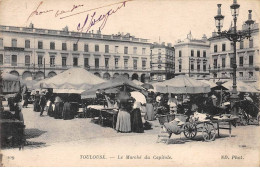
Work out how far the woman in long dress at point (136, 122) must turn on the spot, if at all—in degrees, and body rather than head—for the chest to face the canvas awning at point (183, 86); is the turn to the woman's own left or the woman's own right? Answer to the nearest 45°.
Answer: approximately 45° to the woman's own right

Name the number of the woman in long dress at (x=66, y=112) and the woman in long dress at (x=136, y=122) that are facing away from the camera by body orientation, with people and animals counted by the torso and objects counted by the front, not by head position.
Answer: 2

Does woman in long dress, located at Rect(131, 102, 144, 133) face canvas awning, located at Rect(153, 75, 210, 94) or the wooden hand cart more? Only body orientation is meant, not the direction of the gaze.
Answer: the canvas awning

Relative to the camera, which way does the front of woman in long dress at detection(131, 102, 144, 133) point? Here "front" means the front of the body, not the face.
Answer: away from the camera

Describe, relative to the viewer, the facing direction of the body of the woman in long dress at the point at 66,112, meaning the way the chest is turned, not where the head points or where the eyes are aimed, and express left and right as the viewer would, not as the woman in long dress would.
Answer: facing away from the viewer

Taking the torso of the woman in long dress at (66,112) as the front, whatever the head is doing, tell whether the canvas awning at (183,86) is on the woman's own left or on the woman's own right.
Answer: on the woman's own right
